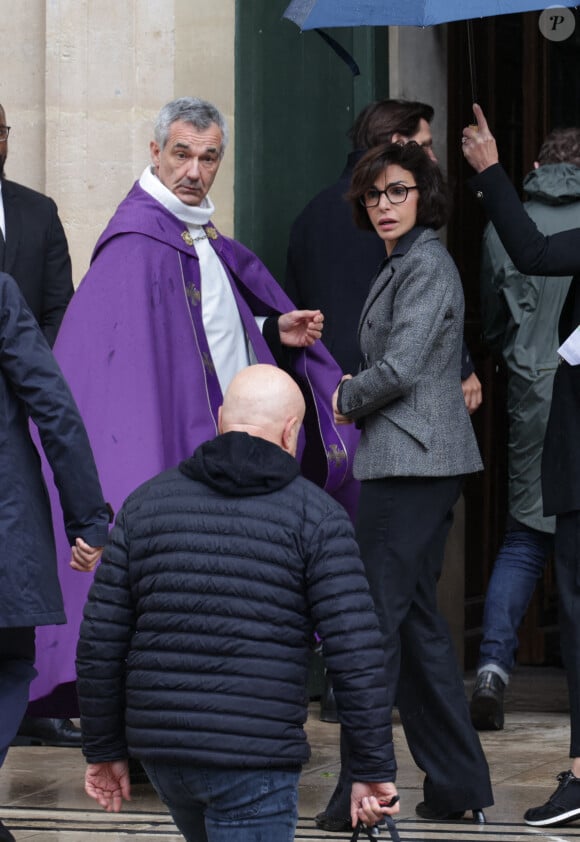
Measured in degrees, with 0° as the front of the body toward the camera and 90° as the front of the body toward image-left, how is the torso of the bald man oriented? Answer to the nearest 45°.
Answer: approximately 180°

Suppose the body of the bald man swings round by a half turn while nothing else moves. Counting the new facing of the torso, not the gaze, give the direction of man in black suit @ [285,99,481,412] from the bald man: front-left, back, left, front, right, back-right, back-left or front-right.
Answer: back

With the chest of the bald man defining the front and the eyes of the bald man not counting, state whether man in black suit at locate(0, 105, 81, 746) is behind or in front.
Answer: in front

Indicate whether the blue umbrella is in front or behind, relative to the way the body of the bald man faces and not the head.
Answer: in front

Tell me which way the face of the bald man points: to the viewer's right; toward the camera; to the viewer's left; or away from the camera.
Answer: away from the camera

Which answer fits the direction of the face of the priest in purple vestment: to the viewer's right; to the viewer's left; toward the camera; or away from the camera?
toward the camera

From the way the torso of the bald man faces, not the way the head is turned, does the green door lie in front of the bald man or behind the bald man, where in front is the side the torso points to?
in front

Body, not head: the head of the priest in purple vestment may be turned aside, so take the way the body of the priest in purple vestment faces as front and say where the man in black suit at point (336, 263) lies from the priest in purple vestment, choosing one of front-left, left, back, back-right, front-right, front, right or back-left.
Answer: left

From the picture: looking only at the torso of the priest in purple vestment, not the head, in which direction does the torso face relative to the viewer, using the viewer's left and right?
facing the viewer and to the right of the viewer

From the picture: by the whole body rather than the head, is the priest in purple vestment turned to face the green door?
no

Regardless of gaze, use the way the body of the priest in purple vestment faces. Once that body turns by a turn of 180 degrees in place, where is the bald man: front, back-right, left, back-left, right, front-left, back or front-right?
back-left
